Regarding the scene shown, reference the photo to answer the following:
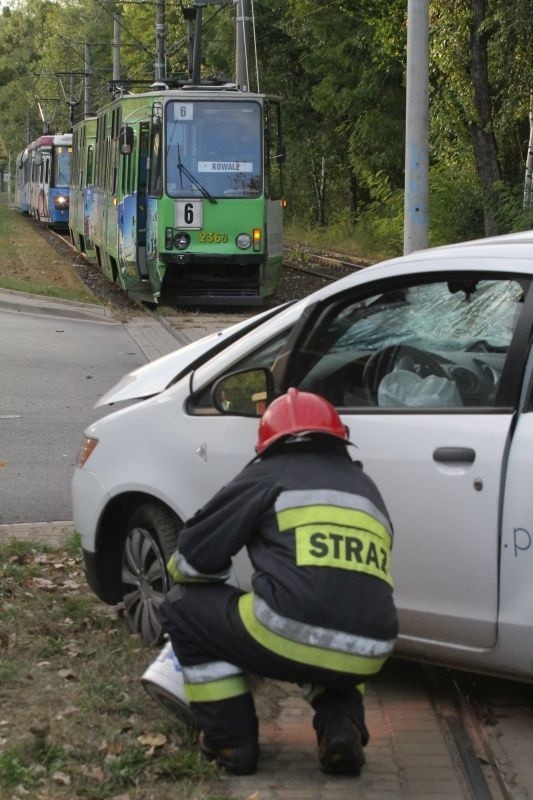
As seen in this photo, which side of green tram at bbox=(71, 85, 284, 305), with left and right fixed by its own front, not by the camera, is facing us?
front

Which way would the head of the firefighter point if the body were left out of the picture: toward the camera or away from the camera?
away from the camera

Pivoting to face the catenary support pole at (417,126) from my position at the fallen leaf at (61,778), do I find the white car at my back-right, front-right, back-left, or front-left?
front-right

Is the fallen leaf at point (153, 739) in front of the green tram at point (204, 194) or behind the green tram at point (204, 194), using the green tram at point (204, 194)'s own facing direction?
in front

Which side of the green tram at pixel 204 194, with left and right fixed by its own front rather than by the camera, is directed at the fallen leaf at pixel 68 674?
front

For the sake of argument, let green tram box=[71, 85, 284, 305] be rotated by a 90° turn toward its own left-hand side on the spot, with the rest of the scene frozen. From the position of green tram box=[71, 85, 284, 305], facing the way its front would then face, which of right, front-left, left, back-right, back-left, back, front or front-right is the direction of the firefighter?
right

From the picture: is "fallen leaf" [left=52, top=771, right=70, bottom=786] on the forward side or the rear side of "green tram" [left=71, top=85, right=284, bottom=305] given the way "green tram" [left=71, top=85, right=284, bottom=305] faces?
on the forward side
